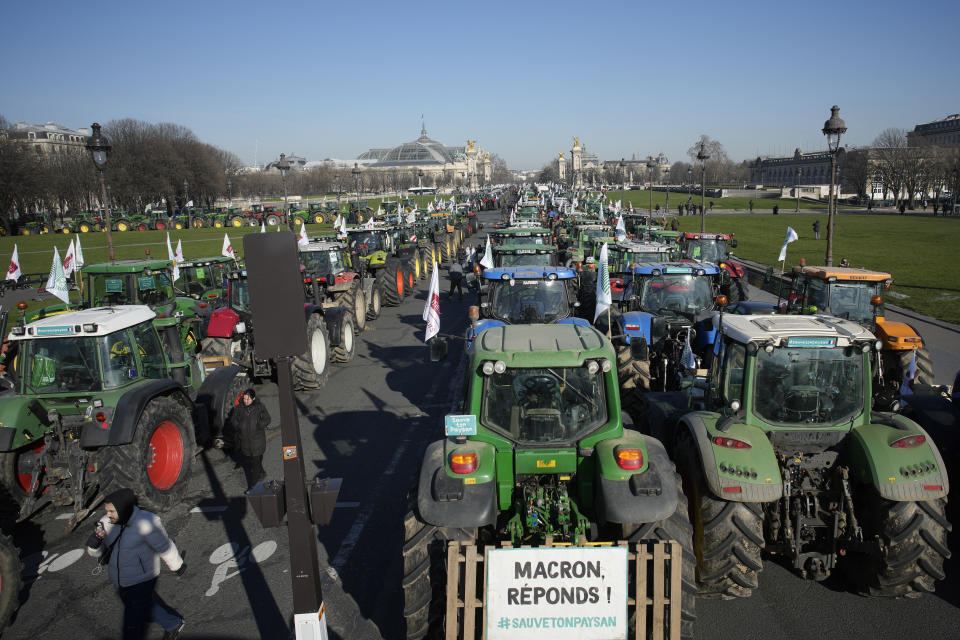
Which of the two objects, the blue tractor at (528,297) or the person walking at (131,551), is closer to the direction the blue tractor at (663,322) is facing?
the blue tractor

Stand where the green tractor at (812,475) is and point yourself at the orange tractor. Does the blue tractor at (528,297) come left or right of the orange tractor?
left

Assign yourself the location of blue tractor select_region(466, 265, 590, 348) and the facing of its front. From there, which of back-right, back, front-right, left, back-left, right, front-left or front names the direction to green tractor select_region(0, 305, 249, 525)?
back-left

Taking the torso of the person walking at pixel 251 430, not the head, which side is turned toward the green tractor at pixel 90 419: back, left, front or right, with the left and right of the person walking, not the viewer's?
right

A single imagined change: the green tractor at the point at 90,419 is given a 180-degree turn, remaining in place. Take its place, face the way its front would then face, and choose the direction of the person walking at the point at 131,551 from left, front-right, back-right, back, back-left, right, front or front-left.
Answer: front-left

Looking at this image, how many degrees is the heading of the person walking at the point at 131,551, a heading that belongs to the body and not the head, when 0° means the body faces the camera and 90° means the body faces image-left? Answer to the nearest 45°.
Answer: approximately 45°

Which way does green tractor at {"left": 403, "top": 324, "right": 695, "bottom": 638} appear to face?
away from the camera

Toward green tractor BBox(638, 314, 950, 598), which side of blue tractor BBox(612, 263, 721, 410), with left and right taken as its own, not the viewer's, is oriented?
back

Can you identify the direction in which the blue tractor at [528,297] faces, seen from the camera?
facing away from the viewer

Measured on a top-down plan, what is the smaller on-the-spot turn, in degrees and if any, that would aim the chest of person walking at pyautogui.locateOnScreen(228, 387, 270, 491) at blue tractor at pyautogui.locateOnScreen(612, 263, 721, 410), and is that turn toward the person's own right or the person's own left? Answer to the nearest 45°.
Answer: approximately 90° to the person's own left

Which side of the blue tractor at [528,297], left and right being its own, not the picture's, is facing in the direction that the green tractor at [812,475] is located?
back
